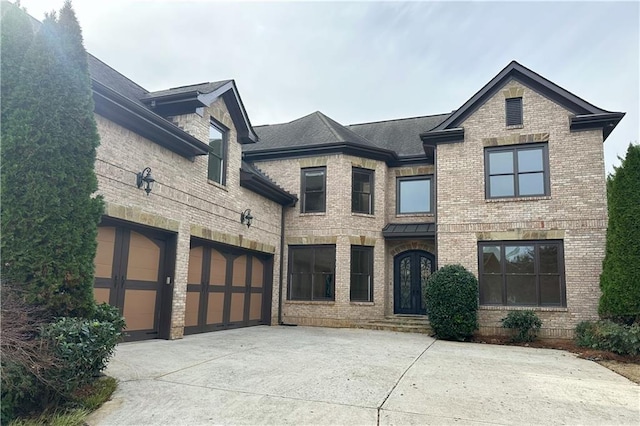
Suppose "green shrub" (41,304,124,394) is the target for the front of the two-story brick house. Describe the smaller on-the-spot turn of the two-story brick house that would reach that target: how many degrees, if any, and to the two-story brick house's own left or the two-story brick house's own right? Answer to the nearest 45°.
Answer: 0° — it already faces it

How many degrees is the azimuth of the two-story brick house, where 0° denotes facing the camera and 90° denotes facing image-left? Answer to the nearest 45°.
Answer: approximately 0°
